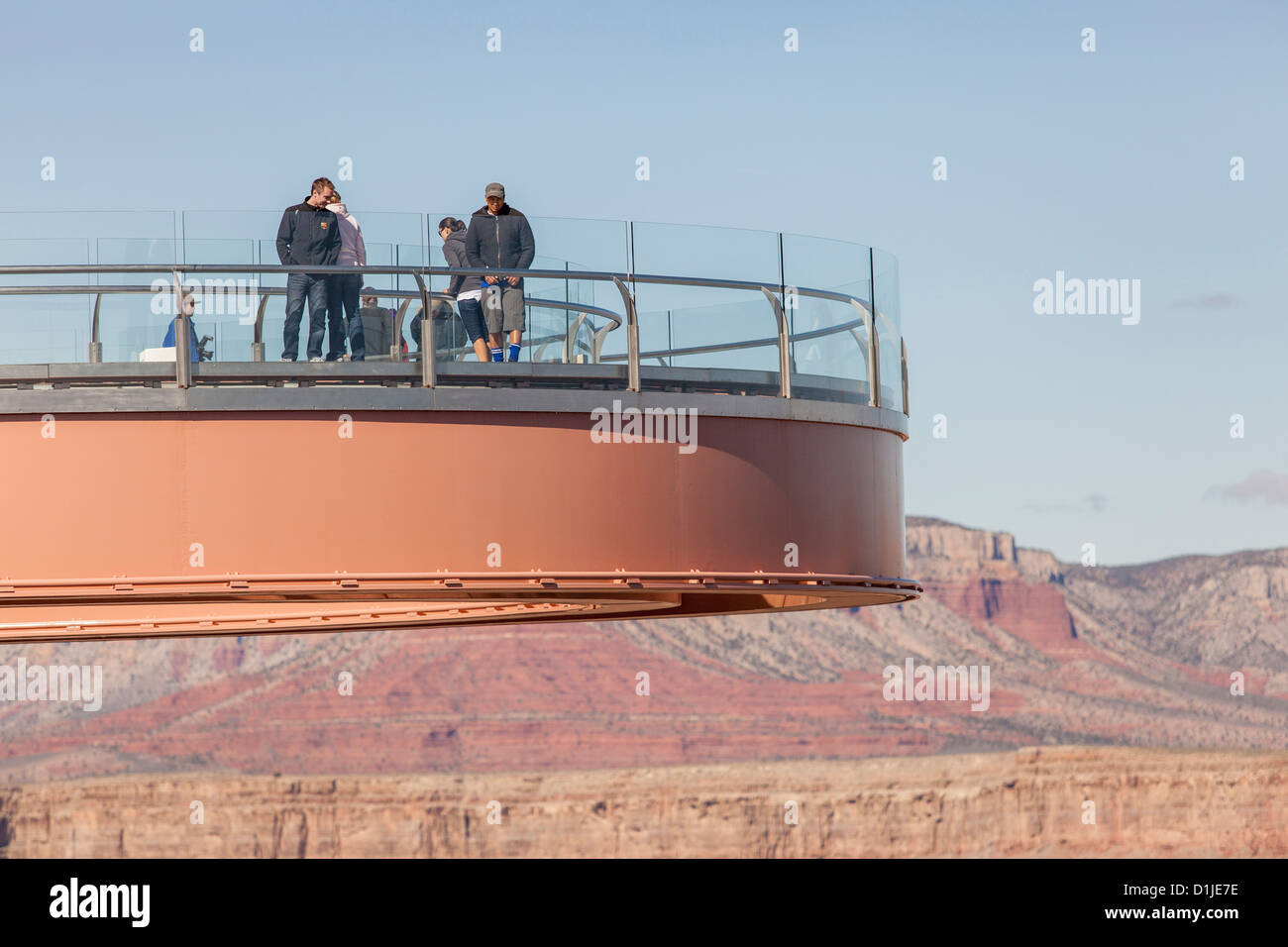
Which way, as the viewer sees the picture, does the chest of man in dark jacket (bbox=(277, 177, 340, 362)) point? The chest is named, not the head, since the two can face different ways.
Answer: toward the camera

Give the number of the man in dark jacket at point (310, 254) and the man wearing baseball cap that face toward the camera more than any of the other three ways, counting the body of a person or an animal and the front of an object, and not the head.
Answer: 2

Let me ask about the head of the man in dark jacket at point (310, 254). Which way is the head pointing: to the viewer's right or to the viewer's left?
to the viewer's right

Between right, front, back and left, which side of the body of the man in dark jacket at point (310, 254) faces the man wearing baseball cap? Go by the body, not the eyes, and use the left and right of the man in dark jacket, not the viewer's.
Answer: left

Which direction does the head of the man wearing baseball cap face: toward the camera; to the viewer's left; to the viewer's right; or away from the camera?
toward the camera

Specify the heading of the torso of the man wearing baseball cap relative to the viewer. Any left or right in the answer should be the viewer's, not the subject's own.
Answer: facing the viewer

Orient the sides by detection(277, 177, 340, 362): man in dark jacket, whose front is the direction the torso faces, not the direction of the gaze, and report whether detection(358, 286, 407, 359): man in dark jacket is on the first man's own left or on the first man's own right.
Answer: on the first man's own left

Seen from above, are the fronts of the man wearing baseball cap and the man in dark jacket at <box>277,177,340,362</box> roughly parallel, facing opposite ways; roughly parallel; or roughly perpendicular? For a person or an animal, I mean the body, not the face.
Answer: roughly parallel

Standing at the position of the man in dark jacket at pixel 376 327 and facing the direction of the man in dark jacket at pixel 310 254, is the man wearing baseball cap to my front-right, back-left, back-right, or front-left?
front-left

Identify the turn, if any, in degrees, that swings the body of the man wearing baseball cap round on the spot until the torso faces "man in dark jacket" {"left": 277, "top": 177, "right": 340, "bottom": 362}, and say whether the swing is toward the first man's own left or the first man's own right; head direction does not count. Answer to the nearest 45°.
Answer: approximately 90° to the first man's own right
